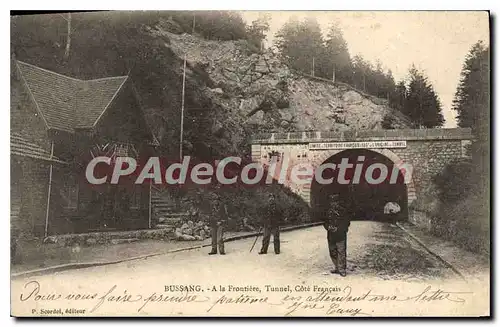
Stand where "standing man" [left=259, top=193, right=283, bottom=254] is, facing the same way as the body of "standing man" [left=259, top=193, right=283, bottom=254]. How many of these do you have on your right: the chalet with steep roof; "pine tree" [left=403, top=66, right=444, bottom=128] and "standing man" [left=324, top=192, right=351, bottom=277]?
1

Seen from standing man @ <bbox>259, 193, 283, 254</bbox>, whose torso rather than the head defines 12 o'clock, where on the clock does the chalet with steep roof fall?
The chalet with steep roof is roughly at 3 o'clock from the standing man.

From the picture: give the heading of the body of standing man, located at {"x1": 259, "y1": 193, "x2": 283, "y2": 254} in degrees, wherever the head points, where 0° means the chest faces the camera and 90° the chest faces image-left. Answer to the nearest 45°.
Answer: approximately 0°
